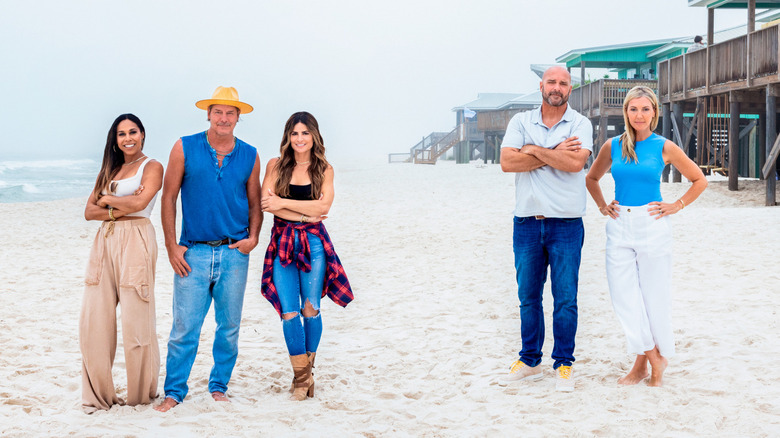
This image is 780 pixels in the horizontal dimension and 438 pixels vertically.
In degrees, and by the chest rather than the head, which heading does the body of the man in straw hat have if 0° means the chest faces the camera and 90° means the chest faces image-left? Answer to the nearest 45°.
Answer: approximately 0°

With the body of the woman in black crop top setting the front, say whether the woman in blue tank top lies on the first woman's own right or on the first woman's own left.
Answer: on the first woman's own left

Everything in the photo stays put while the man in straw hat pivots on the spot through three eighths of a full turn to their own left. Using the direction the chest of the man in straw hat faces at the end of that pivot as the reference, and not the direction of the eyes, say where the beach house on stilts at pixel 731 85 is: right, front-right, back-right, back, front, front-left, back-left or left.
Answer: front

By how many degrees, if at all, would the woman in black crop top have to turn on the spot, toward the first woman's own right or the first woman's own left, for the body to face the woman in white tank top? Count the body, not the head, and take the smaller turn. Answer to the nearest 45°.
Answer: approximately 90° to the first woman's own right

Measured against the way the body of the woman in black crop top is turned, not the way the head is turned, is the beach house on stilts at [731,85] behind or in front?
behind

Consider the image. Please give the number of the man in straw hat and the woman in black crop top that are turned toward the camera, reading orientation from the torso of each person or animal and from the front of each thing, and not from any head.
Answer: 2

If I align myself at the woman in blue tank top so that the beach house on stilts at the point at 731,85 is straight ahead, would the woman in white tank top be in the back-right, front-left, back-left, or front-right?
back-left
